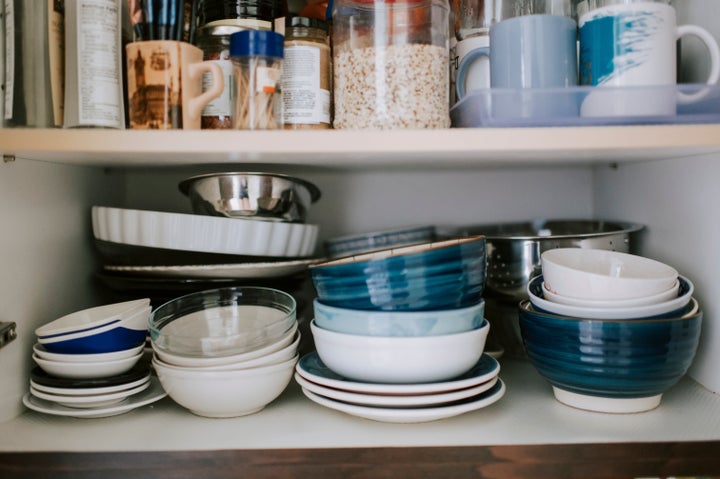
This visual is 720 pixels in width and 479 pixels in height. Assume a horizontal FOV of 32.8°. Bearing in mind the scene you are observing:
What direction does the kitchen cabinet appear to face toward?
toward the camera

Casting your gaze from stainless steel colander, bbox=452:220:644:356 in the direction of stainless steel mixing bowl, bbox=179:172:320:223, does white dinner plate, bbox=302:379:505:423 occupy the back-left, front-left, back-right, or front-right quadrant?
front-left
